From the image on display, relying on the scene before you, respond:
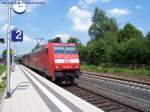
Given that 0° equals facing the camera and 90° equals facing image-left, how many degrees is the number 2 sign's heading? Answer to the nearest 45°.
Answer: approximately 0°

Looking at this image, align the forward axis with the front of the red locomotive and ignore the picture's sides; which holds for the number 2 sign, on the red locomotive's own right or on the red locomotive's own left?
on the red locomotive's own right
